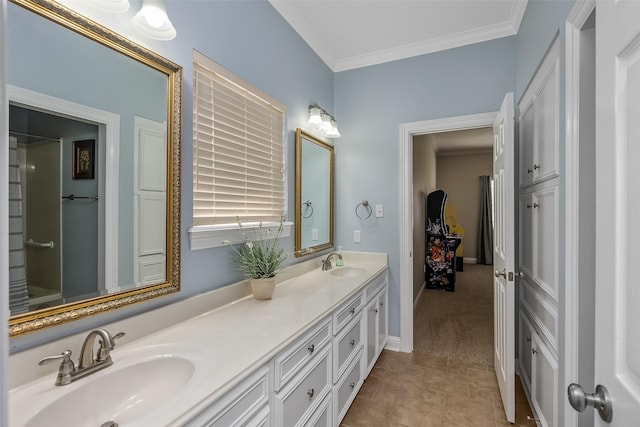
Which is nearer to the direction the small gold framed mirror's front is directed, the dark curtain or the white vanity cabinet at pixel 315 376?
the white vanity cabinet

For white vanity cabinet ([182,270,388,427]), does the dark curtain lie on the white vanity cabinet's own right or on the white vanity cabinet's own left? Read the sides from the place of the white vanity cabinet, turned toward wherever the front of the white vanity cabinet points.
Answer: on the white vanity cabinet's own left

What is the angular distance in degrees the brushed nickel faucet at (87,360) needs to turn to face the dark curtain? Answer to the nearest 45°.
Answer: approximately 45° to its left

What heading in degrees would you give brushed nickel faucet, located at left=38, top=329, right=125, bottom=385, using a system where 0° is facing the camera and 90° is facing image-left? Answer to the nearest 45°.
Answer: approximately 315°

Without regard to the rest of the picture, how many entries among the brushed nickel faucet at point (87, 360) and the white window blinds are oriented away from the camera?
0

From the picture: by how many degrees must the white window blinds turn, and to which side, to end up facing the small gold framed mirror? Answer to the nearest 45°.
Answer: approximately 90° to its left

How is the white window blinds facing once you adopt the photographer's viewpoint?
facing the viewer and to the right of the viewer

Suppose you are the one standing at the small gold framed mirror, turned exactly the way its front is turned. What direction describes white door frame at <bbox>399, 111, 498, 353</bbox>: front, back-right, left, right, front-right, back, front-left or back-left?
front-left

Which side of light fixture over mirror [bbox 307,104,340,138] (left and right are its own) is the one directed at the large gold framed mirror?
right
